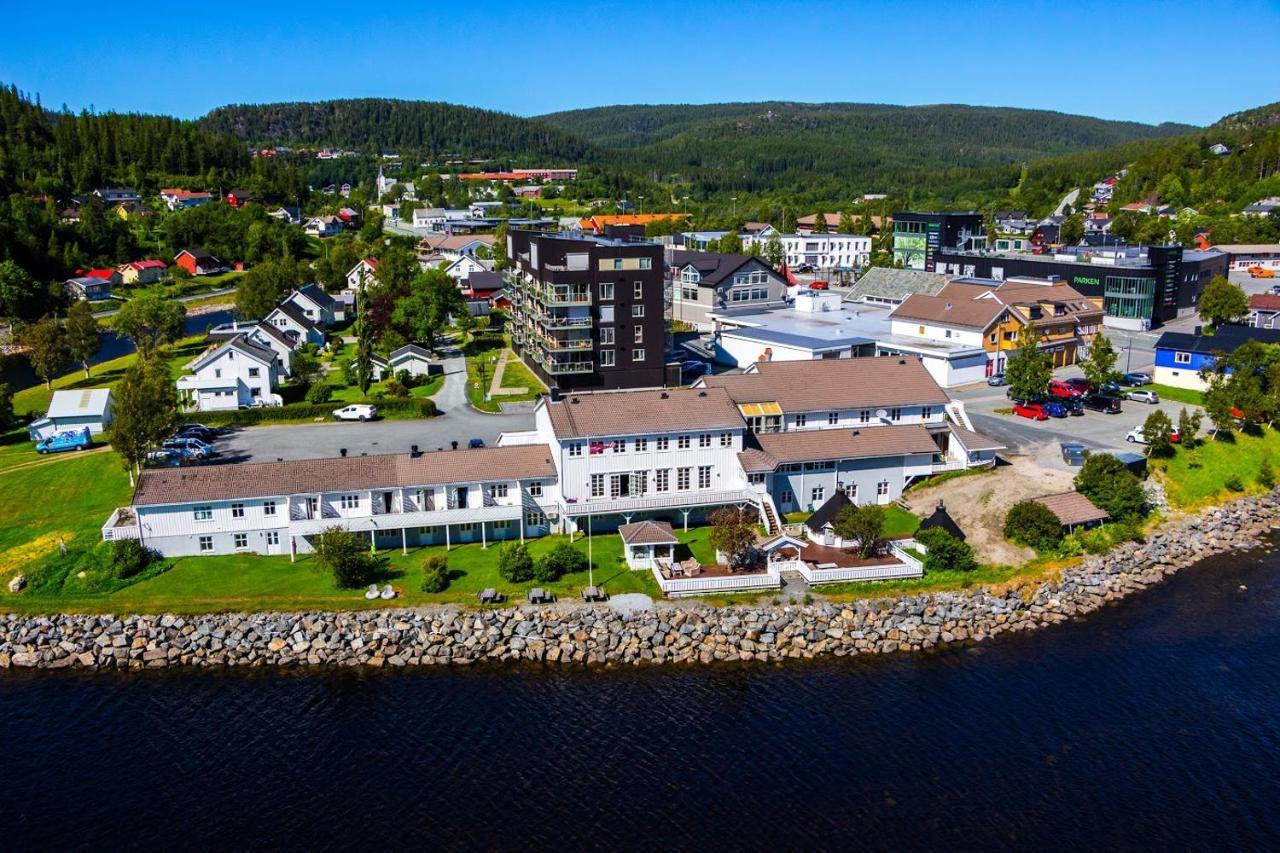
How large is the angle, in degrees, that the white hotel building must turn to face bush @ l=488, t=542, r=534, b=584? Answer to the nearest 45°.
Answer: approximately 45° to its right

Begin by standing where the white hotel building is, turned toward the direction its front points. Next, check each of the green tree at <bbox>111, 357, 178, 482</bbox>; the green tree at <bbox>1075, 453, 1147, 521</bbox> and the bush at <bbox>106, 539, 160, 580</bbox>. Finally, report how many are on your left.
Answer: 1

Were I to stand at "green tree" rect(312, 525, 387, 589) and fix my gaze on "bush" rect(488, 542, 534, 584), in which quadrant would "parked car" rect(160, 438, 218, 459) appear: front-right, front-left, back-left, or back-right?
back-left

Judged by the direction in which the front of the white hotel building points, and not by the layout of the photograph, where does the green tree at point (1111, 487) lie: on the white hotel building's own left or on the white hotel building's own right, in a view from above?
on the white hotel building's own left

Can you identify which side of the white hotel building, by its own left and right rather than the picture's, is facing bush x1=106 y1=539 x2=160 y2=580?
right

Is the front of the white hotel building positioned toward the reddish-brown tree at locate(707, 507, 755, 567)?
no

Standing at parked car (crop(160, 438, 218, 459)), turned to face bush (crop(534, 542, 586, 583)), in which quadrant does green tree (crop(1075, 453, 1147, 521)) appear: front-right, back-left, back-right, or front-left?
front-left

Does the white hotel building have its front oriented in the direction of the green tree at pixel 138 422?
no

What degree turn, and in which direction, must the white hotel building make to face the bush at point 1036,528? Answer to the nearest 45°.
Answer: approximately 90° to its left

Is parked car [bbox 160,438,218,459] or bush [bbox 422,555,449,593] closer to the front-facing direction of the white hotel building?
the bush

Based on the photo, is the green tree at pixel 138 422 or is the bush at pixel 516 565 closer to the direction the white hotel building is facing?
the bush

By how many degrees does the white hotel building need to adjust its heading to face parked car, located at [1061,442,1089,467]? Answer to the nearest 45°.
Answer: approximately 90° to its left

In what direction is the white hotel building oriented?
toward the camera

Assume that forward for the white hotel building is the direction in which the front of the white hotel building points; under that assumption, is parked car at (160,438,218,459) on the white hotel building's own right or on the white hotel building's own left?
on the white hotel building's own right

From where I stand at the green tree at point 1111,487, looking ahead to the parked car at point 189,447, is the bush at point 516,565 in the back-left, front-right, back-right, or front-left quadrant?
front-left

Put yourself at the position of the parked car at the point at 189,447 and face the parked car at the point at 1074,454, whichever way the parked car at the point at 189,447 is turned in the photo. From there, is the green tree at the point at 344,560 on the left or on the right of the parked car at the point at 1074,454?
right

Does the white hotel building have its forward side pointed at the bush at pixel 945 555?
no
